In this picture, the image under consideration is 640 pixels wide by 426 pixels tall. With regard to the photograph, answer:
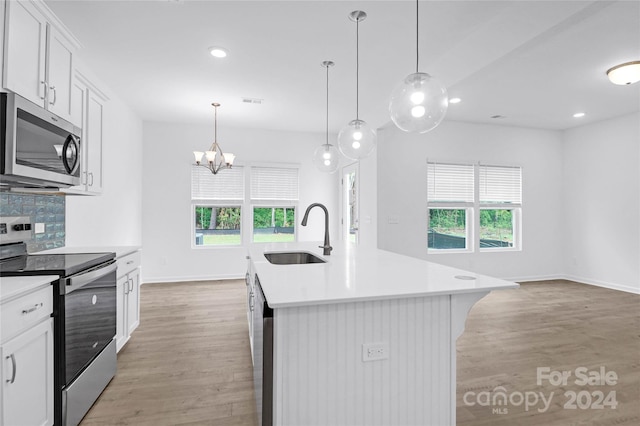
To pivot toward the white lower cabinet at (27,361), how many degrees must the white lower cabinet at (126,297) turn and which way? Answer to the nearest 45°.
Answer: approximately 45° to its right

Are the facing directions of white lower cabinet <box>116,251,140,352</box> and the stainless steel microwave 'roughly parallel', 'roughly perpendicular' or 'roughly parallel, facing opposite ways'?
roughly parallel

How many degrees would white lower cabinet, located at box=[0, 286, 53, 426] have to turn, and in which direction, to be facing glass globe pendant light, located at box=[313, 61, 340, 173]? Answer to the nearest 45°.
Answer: approximately 45° to its left

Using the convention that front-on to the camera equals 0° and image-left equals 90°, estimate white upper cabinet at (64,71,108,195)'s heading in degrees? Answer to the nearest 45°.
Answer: approximately 315°

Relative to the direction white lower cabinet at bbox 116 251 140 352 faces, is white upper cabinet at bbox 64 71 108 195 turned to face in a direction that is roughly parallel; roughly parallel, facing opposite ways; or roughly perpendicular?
roughly parallel

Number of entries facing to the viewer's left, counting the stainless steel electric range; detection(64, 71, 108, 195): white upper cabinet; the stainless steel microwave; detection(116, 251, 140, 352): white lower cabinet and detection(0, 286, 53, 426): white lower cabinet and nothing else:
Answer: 0

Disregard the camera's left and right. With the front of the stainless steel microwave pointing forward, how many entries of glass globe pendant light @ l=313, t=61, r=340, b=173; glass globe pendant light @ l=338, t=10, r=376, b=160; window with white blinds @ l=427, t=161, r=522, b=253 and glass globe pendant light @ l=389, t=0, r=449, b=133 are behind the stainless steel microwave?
0

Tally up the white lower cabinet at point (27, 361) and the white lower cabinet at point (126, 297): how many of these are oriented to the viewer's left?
0

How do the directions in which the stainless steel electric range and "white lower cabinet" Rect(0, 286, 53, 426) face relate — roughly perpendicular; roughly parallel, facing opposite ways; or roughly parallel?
roughly parallel

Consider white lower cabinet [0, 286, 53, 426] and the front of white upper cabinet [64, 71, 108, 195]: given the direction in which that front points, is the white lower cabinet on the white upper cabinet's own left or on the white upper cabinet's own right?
on the white upper cabinet's own right

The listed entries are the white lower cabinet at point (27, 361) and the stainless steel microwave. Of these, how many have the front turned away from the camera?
0

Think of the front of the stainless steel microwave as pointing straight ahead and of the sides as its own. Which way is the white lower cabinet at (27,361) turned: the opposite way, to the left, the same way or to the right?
the same way

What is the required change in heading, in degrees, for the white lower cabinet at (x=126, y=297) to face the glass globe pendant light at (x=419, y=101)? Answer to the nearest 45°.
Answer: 0° — it already faces it

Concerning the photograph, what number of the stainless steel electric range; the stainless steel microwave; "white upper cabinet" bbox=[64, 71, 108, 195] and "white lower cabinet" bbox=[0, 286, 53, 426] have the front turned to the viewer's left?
0

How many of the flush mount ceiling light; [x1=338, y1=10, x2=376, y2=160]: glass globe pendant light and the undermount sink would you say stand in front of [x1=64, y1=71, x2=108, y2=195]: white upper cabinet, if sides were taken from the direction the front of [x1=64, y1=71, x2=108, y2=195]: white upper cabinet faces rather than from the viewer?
3
